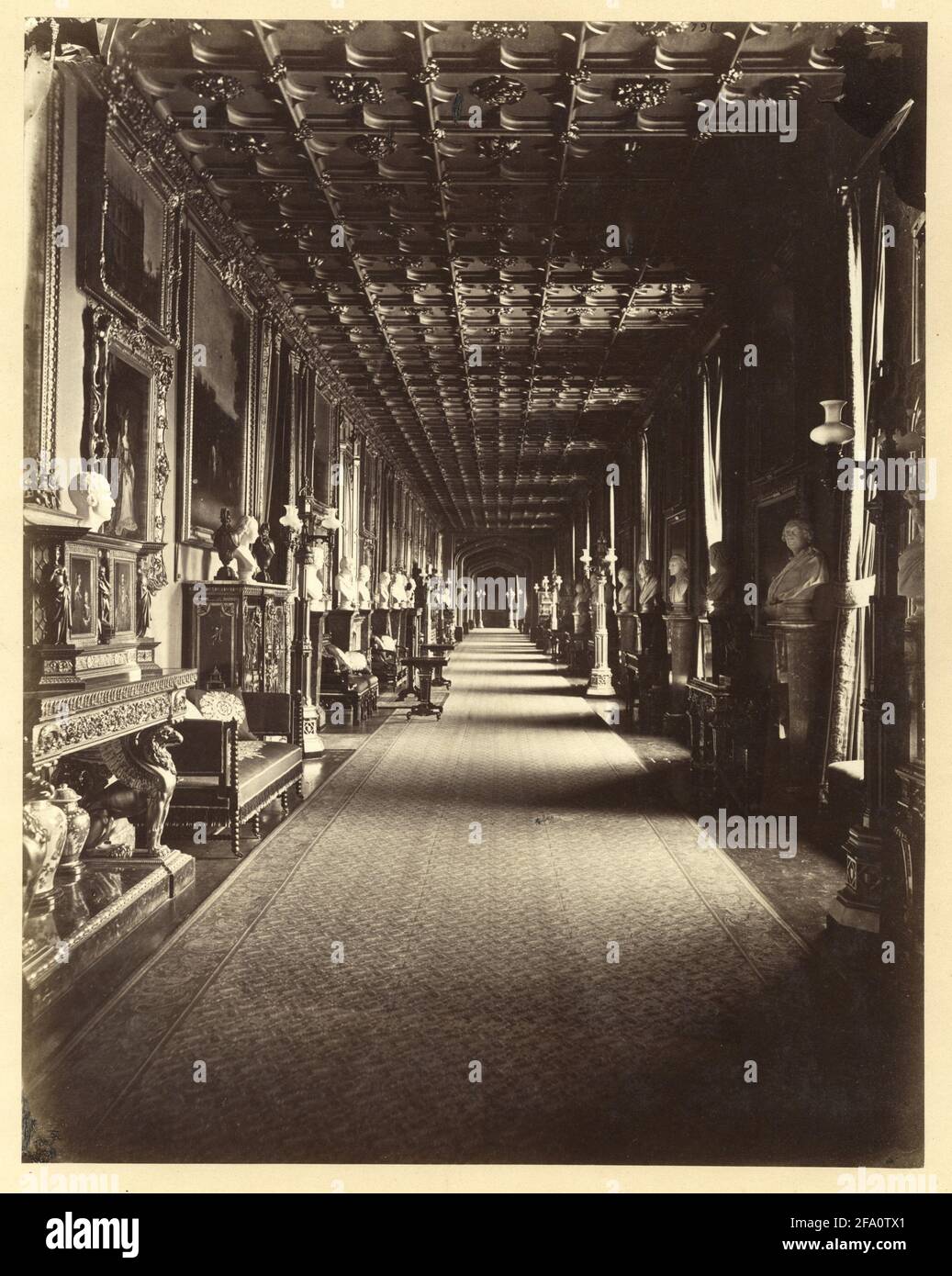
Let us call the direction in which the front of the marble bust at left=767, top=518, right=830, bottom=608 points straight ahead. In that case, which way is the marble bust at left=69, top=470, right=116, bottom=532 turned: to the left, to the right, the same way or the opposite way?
the opposite way

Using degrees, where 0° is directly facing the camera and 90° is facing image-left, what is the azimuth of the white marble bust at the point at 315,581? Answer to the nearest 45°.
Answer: approximately 270°

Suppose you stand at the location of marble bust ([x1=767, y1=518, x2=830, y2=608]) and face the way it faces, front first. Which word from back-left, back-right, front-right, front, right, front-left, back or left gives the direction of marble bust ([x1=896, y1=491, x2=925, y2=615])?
front-left

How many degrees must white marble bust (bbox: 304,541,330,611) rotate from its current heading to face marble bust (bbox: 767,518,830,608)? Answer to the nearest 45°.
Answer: approximately 45° to its right

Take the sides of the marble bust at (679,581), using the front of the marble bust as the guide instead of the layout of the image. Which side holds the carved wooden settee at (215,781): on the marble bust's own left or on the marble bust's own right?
on the marble bust's own left

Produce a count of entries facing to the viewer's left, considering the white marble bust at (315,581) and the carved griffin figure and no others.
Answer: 0

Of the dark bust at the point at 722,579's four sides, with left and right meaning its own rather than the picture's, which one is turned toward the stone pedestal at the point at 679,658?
right

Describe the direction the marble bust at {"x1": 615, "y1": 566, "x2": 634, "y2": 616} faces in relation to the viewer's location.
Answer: facing to the left of the viewer

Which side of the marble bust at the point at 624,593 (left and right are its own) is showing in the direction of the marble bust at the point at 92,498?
left

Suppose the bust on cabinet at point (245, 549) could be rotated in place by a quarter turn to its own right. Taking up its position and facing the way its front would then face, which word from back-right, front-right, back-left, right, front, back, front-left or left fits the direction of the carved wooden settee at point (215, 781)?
front

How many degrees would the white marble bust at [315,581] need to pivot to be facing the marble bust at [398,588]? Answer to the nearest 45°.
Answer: approximately 90° to its left

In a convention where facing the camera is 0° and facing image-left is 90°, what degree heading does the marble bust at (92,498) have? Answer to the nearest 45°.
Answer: approximately 270°

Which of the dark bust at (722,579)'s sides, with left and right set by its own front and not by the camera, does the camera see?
left
